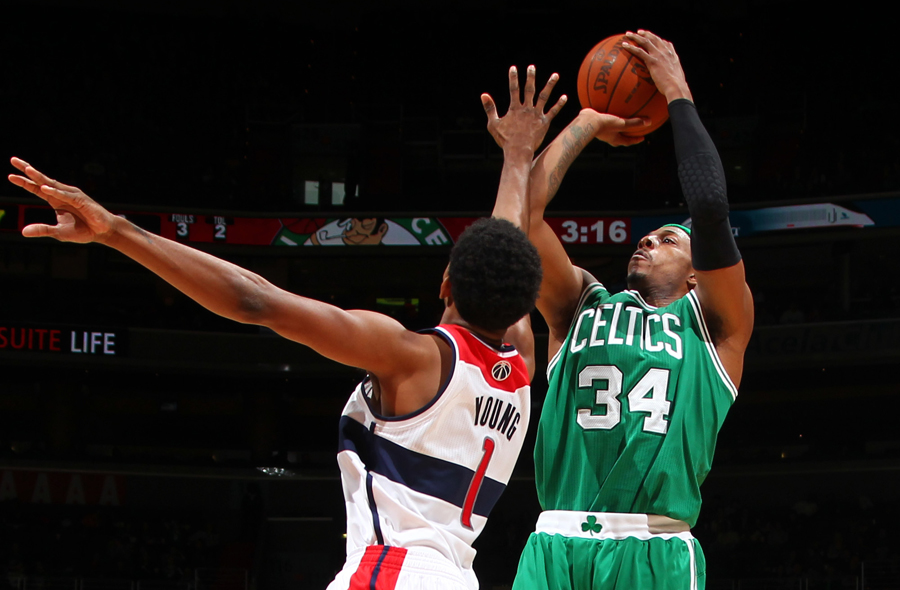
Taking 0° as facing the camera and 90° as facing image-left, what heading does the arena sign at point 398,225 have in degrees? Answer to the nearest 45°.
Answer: approximately 0°

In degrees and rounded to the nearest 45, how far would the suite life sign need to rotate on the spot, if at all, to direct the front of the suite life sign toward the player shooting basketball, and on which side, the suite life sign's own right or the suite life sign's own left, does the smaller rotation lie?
0° — it already faces them

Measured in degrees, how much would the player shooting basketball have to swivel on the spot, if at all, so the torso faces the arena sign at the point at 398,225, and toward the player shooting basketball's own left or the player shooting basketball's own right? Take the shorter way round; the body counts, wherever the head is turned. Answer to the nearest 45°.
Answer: approximately 135° to the player shooting basketball's own right

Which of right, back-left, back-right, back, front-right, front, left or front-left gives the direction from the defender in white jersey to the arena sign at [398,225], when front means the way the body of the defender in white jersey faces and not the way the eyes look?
front-right

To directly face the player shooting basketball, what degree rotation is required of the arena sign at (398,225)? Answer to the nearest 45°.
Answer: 0° — it already faces them

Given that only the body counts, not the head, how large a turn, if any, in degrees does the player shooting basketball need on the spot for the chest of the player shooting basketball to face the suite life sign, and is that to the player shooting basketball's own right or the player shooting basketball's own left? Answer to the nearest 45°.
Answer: approximately 90° to the player shooting basketball's own right

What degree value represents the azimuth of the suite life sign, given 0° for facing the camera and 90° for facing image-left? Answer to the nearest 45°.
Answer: approximately 0°

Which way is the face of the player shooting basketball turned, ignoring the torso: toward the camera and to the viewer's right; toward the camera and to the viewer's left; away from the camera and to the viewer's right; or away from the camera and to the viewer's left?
toward the camera and to the viewer's left

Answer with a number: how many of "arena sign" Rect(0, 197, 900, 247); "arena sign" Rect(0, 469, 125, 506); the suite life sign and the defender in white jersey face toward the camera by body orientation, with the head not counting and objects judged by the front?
3
